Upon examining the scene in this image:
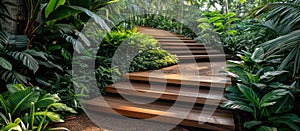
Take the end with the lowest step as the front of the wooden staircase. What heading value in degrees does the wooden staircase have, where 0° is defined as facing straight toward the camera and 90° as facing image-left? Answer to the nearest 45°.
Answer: approximately 0°

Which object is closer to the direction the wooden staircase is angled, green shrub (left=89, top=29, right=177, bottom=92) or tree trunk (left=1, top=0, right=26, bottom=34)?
the tree trunk

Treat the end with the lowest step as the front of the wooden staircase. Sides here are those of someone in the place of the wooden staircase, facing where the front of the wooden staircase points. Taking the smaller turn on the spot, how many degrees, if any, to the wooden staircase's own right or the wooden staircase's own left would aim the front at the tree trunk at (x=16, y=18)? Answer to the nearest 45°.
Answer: approximately 90° to the wooden staircase's own right

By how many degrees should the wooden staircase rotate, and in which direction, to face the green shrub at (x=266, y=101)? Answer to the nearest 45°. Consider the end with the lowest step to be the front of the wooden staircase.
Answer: approximately 45° to its left
